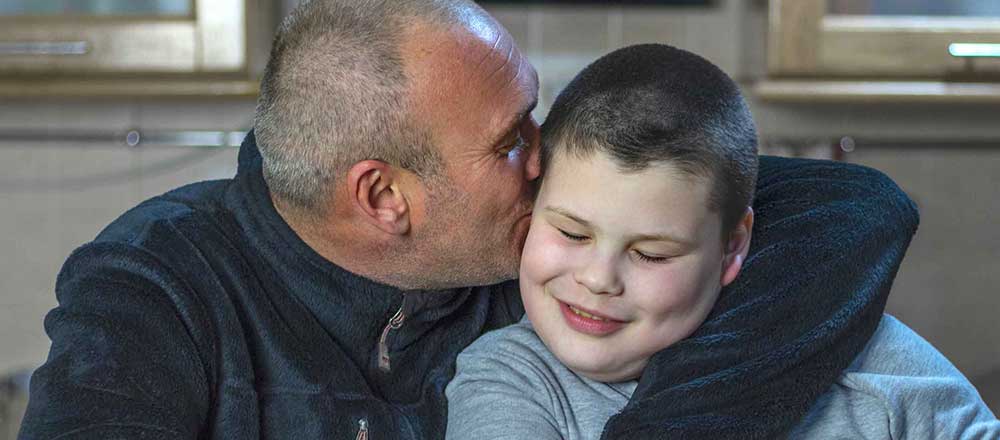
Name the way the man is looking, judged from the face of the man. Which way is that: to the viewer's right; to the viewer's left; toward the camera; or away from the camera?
to the viewer's right

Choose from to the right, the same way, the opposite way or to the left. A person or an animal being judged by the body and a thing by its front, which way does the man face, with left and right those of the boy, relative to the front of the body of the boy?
to the left

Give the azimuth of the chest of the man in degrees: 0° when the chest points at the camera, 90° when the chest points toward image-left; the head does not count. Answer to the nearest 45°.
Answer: approximately 315°

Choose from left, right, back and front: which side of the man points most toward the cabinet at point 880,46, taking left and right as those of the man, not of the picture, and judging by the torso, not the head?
left

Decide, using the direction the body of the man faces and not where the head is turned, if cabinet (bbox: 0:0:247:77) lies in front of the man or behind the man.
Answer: behind

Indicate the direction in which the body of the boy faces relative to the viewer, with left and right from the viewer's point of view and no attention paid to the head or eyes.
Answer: facing the viewer and to the left of the viewer
